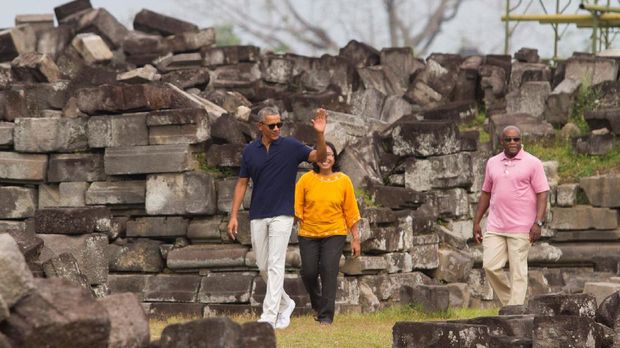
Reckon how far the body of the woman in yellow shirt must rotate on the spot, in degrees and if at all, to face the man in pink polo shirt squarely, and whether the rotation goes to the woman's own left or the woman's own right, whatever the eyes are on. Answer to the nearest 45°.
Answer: approximately 90° to the woman's own left

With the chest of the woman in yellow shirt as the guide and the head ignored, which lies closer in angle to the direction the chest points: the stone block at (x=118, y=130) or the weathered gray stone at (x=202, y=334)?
the weathered gray stone

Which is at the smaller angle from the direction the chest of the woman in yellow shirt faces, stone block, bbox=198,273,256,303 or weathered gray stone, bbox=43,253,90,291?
the weathered gray stone

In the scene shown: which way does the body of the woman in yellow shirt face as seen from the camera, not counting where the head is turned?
toward the camera

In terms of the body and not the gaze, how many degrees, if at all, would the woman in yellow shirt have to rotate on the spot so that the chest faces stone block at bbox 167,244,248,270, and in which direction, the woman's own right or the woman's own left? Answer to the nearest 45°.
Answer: approximately 135° to the woman's own right
